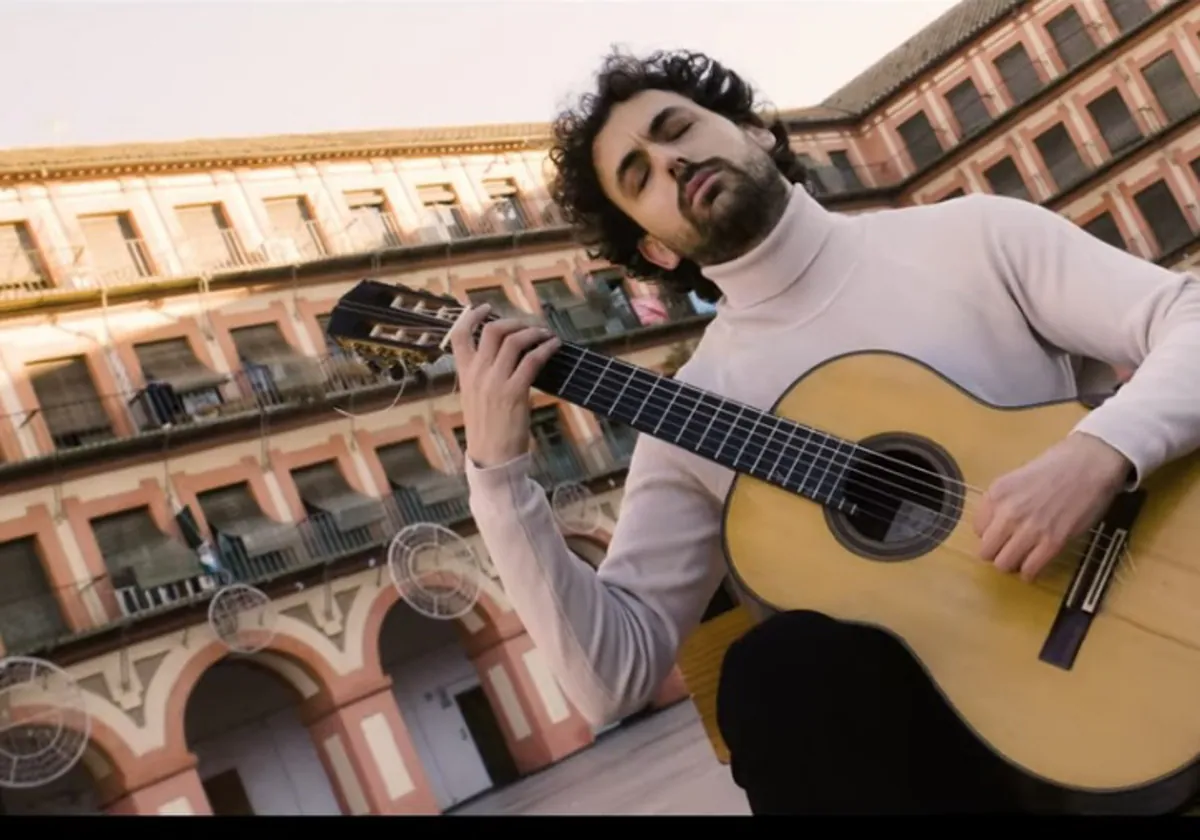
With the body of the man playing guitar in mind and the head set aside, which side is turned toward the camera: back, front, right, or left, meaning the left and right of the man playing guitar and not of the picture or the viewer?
front

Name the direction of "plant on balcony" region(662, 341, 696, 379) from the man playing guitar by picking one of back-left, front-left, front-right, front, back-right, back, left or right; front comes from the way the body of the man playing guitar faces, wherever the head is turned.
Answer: back
